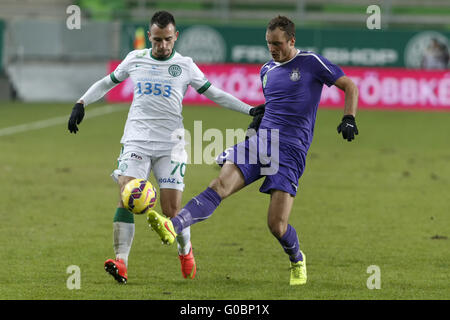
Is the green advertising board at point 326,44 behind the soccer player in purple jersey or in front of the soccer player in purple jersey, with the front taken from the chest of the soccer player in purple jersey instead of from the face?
behind

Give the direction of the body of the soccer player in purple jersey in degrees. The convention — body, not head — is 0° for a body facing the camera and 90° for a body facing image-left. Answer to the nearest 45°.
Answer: approximately 45°

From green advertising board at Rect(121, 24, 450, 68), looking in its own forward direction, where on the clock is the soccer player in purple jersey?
The soccer player in purple jersey is roughly at 12 o'clock from the green advertising board.

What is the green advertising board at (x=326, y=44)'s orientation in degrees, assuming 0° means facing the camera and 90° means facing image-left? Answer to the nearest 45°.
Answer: approximately 0°

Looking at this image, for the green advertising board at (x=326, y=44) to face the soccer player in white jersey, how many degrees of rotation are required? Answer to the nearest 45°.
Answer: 0° — it already faces them

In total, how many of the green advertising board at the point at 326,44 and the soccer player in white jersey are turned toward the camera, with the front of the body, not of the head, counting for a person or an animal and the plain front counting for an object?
2

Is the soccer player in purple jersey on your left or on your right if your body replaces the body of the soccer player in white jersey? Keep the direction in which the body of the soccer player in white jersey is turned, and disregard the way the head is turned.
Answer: on your left

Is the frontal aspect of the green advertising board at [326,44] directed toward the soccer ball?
yes
